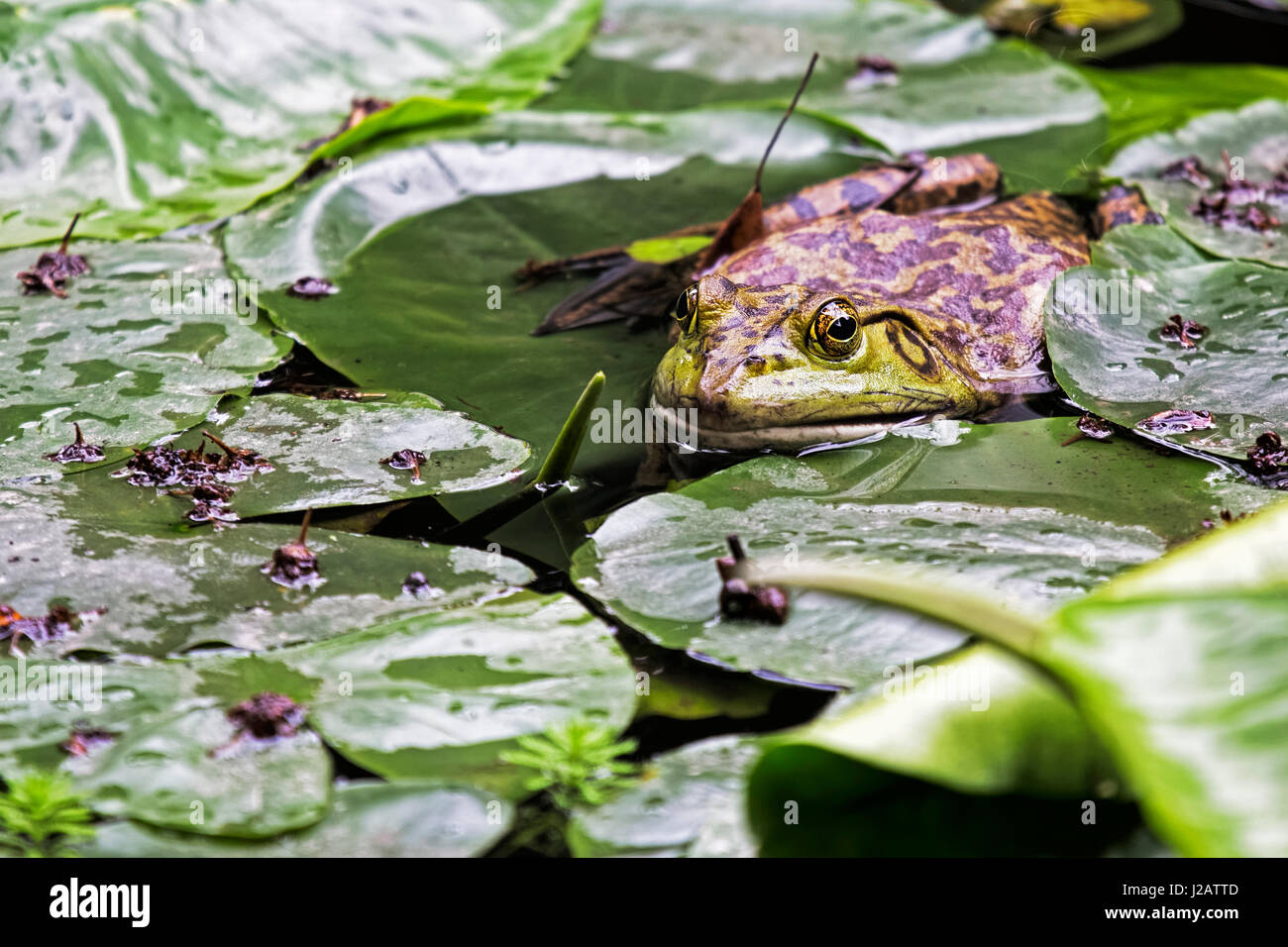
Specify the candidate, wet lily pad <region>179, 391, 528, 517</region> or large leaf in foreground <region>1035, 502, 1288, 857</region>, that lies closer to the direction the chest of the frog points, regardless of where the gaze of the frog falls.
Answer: the wet lily pad

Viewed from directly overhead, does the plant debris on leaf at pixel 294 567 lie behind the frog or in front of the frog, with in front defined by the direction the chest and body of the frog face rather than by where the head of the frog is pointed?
in front

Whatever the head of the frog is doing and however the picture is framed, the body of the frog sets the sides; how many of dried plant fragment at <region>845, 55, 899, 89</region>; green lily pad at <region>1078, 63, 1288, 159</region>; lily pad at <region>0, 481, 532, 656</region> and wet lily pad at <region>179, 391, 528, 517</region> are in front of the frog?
2

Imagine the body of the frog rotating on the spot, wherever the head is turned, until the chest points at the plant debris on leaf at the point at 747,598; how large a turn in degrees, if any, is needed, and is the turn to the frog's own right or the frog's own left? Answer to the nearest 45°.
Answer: approximately 45° to the frog's own left

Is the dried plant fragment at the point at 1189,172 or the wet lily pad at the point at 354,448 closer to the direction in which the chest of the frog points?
the wet lily pad

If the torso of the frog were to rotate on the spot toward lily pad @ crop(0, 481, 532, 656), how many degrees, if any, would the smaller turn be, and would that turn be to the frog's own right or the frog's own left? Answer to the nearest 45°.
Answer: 0° — it already faces it

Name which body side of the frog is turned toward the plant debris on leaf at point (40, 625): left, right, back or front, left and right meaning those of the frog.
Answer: front

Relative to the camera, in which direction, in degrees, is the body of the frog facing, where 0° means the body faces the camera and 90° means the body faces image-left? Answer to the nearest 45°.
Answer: approximately 45°

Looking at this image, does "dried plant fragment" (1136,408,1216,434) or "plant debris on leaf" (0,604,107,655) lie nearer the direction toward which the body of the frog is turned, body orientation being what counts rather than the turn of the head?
the plant debris on leaf

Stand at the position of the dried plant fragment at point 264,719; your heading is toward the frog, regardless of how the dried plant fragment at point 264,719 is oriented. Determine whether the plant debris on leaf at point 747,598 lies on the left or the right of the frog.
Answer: right

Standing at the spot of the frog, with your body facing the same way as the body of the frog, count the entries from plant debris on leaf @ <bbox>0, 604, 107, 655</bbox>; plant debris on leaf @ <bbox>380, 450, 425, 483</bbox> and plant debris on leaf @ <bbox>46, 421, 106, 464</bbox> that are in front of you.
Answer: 3

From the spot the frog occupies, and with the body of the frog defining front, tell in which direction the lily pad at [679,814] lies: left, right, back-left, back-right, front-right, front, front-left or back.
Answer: front-left

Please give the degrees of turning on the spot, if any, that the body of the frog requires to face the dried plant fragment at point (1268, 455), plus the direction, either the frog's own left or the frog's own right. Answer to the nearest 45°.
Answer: approximately 90° to the frog's own left

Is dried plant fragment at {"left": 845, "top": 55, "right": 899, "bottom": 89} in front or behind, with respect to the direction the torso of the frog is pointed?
behind
